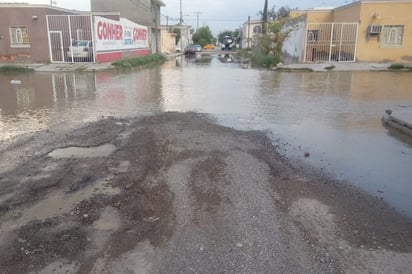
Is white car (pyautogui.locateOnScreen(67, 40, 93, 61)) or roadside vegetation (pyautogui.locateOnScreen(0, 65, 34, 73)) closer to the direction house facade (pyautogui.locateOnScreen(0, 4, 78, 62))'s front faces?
the roadside vegetation

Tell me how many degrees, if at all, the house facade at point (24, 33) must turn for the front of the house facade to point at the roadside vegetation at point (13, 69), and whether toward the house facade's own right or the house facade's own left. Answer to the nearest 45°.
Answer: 0° — it already faces it

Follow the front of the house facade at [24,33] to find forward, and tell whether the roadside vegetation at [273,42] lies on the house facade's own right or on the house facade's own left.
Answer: on the house facade's own left

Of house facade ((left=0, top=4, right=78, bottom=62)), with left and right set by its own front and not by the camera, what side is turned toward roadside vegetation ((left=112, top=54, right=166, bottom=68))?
left

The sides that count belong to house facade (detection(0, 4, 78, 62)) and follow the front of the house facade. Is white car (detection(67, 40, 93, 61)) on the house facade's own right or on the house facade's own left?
on the house facade's own left

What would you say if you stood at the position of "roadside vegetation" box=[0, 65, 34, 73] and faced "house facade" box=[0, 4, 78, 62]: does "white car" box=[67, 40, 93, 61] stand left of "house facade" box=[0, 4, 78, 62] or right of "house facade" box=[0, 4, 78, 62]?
right

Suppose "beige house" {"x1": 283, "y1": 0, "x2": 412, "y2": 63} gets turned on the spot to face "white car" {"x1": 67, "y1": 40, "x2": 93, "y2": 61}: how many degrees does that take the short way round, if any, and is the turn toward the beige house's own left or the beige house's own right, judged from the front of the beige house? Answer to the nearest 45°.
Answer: approximately 90° to the beige house's own right

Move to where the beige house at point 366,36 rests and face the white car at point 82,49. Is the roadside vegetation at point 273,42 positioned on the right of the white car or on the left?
right
